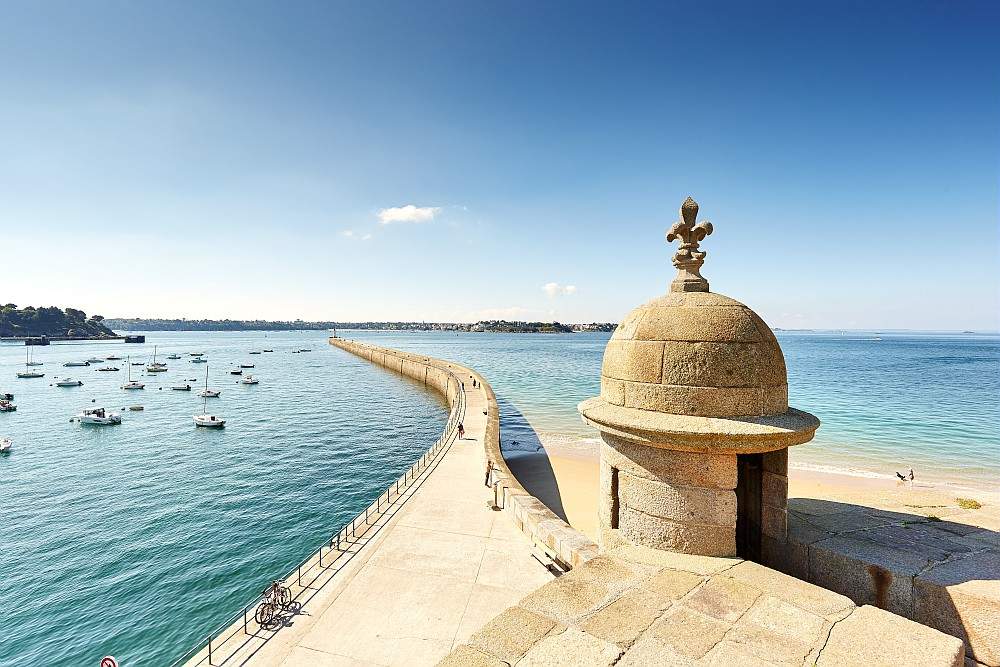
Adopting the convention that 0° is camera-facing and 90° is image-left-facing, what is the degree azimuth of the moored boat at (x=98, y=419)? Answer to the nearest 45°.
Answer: approximately 90°

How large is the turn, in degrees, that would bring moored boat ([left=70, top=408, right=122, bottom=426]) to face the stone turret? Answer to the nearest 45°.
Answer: approximately 90° to its left

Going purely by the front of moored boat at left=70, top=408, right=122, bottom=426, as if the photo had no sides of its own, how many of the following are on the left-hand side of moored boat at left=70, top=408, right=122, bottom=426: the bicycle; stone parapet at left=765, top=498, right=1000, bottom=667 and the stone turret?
3

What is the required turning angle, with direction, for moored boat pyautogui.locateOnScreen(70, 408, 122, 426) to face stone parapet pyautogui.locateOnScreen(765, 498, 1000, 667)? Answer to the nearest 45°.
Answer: approximately 90° to its left

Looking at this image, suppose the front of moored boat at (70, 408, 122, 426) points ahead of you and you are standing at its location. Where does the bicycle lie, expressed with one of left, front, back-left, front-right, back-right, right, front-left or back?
left

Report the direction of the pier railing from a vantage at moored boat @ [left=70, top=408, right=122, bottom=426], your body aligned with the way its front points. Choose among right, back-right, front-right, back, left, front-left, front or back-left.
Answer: left
